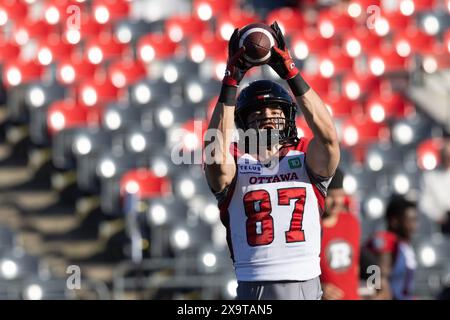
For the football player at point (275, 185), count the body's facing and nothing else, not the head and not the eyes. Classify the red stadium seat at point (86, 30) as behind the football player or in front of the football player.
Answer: behind

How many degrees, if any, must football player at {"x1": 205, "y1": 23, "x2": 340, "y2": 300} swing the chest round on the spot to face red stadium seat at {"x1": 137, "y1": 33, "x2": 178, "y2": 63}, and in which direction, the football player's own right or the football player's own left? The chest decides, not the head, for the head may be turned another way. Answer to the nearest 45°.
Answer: approximately 180°

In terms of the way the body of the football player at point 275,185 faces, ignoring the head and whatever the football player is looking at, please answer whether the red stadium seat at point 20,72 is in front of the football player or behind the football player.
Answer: behind

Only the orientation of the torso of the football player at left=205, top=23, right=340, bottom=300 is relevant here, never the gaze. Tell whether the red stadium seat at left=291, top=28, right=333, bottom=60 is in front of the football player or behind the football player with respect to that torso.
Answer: behind

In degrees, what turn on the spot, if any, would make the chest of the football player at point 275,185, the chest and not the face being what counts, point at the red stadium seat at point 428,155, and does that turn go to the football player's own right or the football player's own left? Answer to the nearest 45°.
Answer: approximately 180°

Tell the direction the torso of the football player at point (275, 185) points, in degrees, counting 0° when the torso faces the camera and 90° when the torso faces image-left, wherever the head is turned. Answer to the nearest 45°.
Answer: approximately 0°

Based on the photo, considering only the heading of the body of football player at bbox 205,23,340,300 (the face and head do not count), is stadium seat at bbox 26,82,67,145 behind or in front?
behind

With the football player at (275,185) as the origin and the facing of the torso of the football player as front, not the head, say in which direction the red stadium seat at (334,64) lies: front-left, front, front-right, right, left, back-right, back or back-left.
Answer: back

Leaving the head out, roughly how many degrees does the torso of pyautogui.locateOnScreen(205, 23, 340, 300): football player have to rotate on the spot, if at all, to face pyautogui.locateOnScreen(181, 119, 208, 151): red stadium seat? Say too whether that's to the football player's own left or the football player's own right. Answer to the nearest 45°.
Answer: approximately 180°

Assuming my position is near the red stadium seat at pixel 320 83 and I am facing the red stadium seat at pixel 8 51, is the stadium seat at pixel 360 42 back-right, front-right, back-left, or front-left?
back-right
